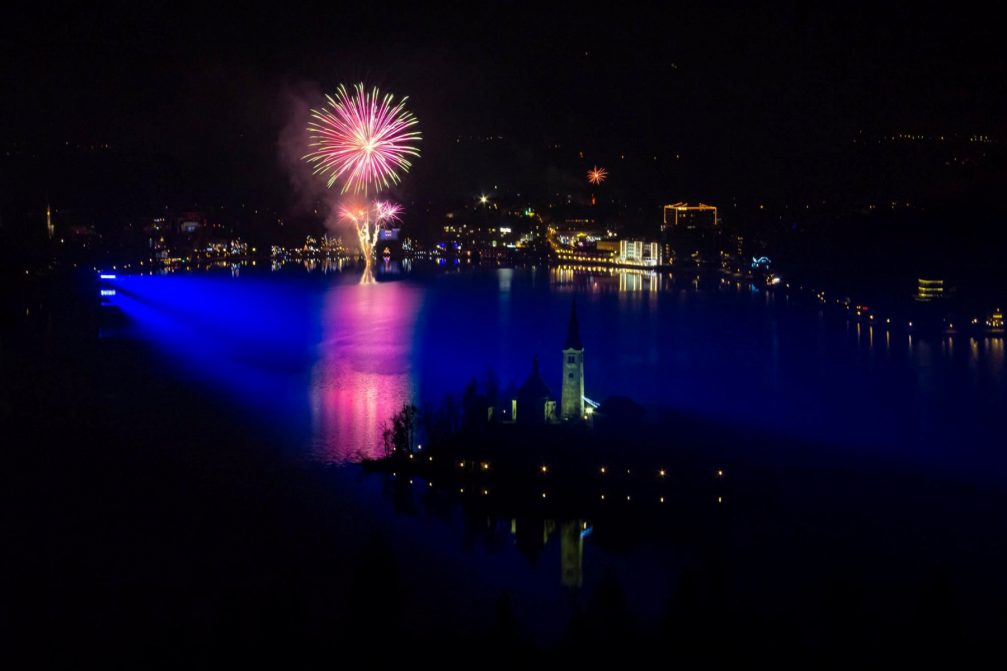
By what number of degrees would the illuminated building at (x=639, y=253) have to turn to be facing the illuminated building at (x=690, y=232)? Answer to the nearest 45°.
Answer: approximately 135° to its left

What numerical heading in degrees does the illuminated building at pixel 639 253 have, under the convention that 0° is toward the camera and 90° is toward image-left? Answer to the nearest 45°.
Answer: approximately 0°

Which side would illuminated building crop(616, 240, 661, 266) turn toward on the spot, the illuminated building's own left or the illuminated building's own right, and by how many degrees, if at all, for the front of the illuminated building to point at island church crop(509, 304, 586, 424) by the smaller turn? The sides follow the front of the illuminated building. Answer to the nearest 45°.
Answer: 0° — it already faces it

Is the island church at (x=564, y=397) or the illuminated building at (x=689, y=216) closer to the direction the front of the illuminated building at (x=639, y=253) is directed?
the island church

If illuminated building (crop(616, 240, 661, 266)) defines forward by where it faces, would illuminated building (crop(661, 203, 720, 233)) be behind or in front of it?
behind

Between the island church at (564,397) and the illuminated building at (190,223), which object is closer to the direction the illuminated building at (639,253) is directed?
the island church

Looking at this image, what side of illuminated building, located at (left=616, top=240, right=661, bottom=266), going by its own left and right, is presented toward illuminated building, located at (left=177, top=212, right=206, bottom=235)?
right
